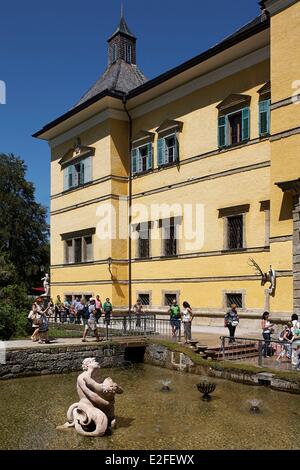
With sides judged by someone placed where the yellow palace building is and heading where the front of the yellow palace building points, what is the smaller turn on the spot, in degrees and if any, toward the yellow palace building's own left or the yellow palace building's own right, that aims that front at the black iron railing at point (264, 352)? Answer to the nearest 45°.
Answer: approximately 45° to the yellow palace building's own left

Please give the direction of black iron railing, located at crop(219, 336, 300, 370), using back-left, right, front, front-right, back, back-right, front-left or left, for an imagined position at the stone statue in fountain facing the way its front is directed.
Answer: front-left

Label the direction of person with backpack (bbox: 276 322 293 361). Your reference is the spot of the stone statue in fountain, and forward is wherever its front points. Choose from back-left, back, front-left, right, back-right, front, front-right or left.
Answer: front-left

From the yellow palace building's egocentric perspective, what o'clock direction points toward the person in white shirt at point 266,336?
The person in white shirt is roughly at 10 o'clock from the yellow palace building.

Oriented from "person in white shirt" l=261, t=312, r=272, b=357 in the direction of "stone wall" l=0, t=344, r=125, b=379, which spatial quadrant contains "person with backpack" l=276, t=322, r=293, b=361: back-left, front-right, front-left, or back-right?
back-left

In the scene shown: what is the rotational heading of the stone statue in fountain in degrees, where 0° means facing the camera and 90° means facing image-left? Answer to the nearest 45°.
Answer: approximately 270°

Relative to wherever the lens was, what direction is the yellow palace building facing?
facing the viewer and to the left of the viewer

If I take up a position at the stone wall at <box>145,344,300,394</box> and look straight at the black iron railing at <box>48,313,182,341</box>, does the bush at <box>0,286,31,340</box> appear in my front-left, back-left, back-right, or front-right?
front-left
